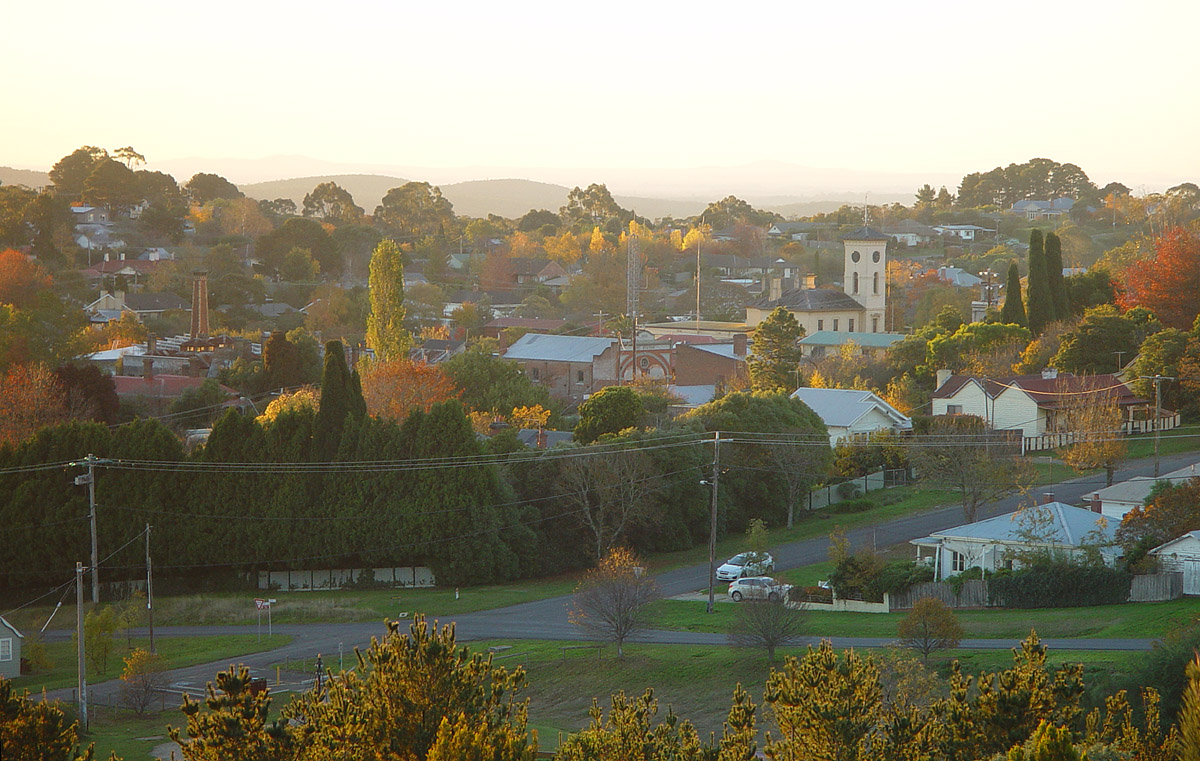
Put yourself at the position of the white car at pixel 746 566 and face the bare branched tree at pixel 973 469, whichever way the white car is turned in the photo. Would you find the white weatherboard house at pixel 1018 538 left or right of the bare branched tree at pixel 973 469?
right

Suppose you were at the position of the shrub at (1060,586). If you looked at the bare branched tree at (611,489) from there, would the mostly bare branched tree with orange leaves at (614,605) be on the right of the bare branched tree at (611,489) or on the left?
left

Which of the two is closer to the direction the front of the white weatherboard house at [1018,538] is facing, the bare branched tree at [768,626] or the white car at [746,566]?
the bare branched tree

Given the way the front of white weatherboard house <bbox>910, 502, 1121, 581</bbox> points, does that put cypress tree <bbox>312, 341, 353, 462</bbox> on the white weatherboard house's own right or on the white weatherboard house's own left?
on the white weatherboard house's own right

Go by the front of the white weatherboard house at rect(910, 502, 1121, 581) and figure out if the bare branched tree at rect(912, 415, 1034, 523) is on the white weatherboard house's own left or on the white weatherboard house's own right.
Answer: on the white weatherboard house's own right

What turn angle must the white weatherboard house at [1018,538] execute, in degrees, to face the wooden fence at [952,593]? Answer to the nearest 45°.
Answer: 0° — it already faces it

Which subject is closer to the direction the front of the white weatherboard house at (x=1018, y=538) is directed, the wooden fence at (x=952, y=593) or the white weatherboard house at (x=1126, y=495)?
the wooden fence

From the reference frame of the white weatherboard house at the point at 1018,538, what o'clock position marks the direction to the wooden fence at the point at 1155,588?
The wooden fence is roughly at 9 o'clock from the white weatherboard house.

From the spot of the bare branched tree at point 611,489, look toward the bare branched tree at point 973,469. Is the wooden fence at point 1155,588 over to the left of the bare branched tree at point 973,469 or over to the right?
right

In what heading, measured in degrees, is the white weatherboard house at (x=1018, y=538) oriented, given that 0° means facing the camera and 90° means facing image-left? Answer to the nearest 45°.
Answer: approximately 45°

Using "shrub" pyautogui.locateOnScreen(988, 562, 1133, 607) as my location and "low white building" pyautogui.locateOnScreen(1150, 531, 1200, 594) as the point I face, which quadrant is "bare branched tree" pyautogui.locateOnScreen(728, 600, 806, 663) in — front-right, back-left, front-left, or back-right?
back-right
